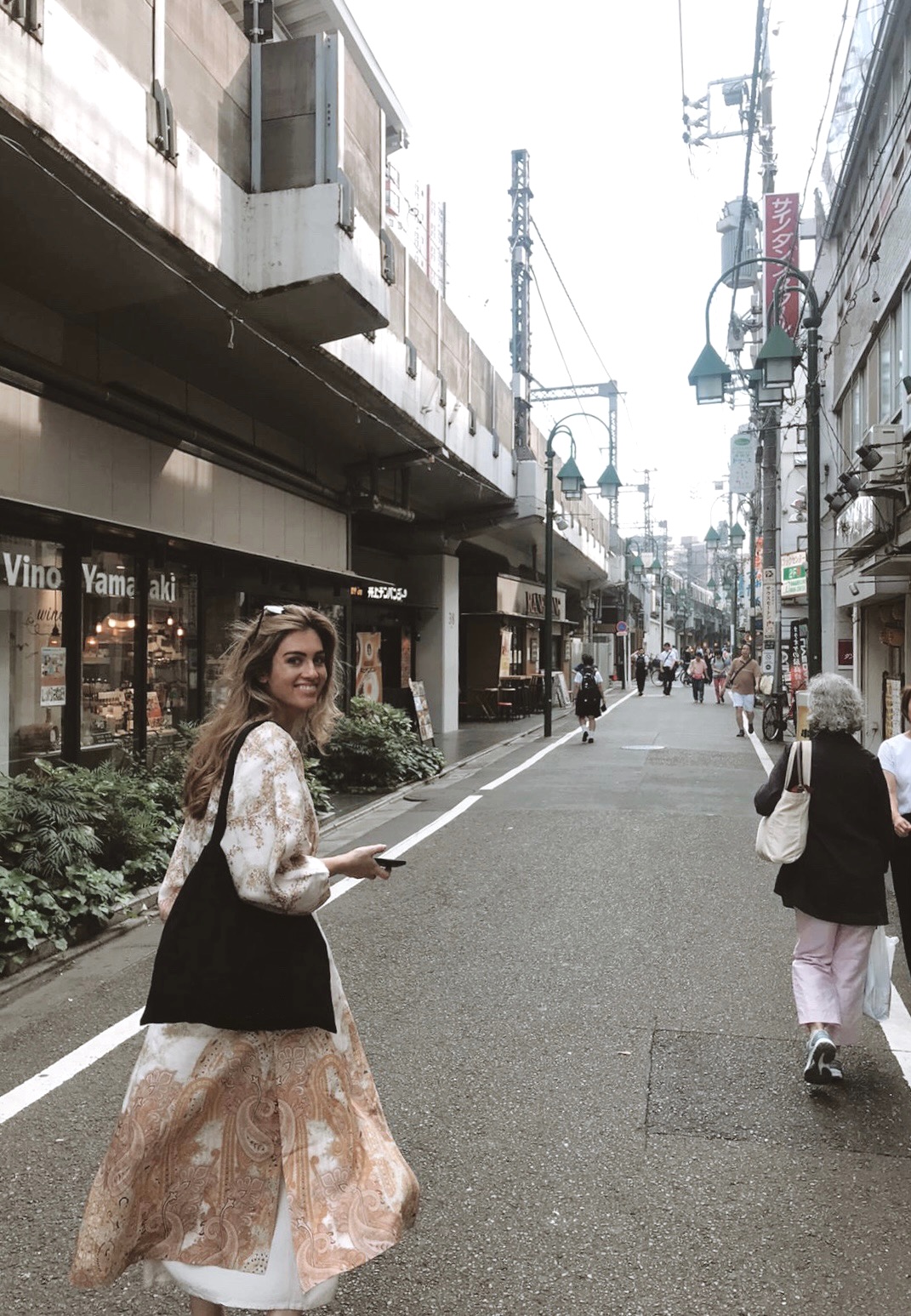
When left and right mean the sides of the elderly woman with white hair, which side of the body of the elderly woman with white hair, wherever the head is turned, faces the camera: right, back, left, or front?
back

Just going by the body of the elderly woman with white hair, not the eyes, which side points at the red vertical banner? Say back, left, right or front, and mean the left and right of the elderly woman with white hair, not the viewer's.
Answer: front

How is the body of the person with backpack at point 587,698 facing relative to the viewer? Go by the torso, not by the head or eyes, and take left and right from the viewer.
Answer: facing away from the viewer

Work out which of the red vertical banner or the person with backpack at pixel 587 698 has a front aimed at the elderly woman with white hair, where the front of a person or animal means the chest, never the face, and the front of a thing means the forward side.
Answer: the red vertical banner

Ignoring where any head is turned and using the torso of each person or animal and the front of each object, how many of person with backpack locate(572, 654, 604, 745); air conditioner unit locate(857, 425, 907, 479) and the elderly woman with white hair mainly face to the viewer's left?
1

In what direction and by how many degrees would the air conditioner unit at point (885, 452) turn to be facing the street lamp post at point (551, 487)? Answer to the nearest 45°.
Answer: approximately 45° to its right

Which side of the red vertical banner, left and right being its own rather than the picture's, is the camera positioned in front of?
front

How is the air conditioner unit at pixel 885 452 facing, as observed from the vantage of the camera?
facing to the left of the viewer

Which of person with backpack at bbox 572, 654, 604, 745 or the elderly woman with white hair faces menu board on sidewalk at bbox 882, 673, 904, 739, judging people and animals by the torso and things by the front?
the elderly woman with white hair

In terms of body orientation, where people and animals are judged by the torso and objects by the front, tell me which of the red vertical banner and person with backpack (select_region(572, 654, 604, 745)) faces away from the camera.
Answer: the person with backpack
